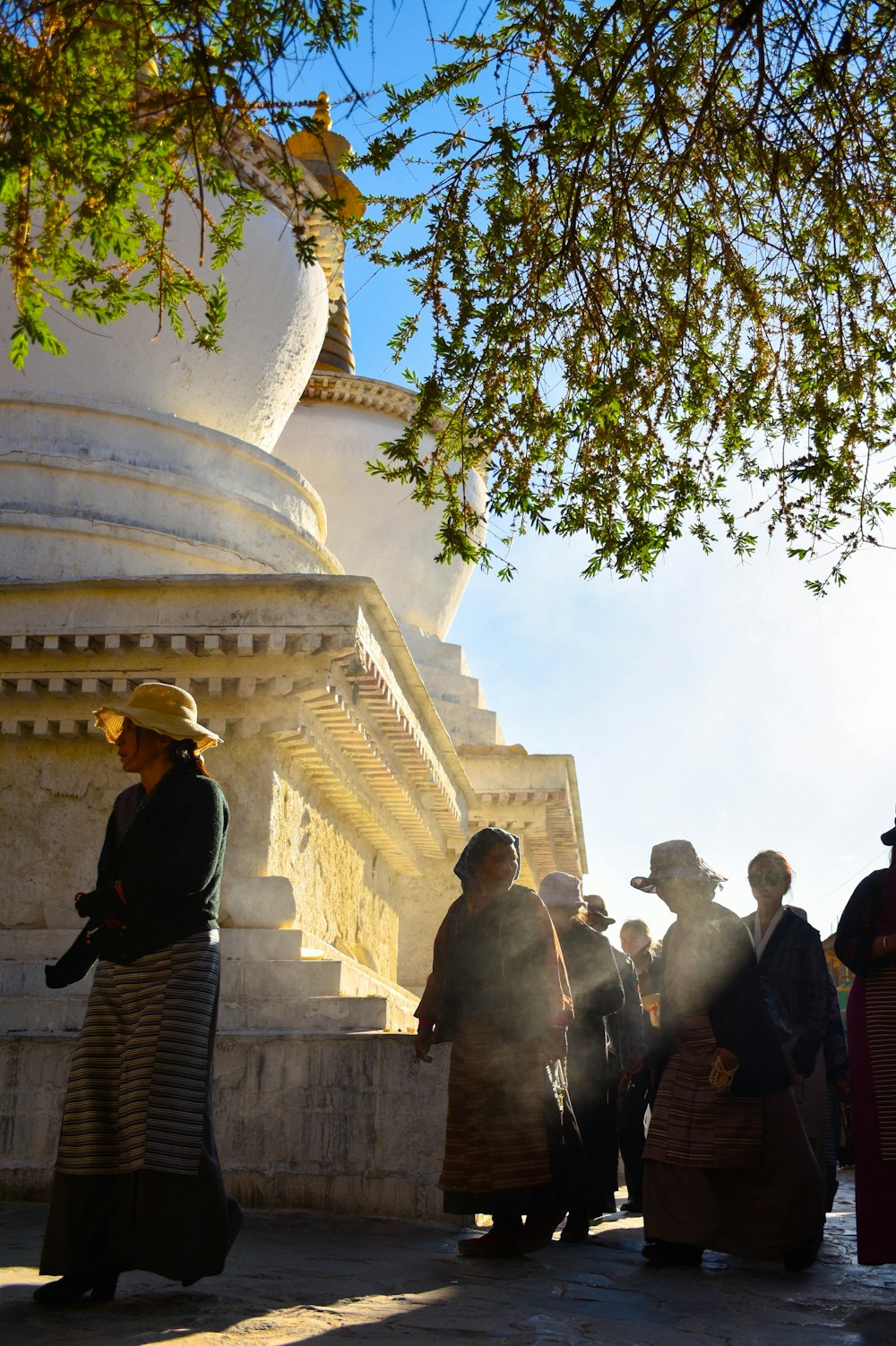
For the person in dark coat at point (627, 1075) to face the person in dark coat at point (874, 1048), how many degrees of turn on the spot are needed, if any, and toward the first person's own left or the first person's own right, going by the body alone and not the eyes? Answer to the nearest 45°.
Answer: approximately 45° to the first person's own left

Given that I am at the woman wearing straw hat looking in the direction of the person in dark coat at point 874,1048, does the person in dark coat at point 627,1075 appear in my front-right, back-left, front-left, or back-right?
front-left

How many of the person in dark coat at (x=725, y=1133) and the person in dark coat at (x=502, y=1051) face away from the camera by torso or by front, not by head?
0

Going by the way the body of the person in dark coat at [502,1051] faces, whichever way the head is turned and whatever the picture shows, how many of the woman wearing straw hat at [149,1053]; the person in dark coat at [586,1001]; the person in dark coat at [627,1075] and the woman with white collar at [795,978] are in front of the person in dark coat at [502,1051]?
1

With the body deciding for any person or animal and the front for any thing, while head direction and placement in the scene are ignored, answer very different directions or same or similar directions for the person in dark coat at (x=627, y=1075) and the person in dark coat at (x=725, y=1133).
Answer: same or similar directions

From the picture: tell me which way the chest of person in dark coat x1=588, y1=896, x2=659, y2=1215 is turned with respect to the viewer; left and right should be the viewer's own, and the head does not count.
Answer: facing the viewer and to the left of the viewer

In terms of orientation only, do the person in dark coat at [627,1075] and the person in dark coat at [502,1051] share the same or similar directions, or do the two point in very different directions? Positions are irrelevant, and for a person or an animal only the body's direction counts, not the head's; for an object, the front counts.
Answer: same or similar directions

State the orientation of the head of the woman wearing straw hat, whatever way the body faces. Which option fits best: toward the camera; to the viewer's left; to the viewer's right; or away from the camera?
to the viewer's left

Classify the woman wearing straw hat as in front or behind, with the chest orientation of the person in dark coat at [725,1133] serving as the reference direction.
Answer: in front

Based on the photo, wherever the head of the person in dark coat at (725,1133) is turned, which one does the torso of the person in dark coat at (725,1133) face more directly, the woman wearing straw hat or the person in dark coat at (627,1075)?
the woman wearing straw hat

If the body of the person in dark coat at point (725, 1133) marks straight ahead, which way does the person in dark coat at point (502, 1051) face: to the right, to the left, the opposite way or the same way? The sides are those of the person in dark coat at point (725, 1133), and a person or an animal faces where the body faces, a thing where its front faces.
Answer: the same way

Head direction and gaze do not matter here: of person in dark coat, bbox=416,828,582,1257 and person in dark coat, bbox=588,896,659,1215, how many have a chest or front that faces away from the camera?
0

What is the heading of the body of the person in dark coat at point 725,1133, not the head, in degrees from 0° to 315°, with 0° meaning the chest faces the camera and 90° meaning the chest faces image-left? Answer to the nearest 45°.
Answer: approximately 45°

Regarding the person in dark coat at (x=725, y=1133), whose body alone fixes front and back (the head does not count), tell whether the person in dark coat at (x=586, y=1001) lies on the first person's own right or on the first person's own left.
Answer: on the first person's own right
